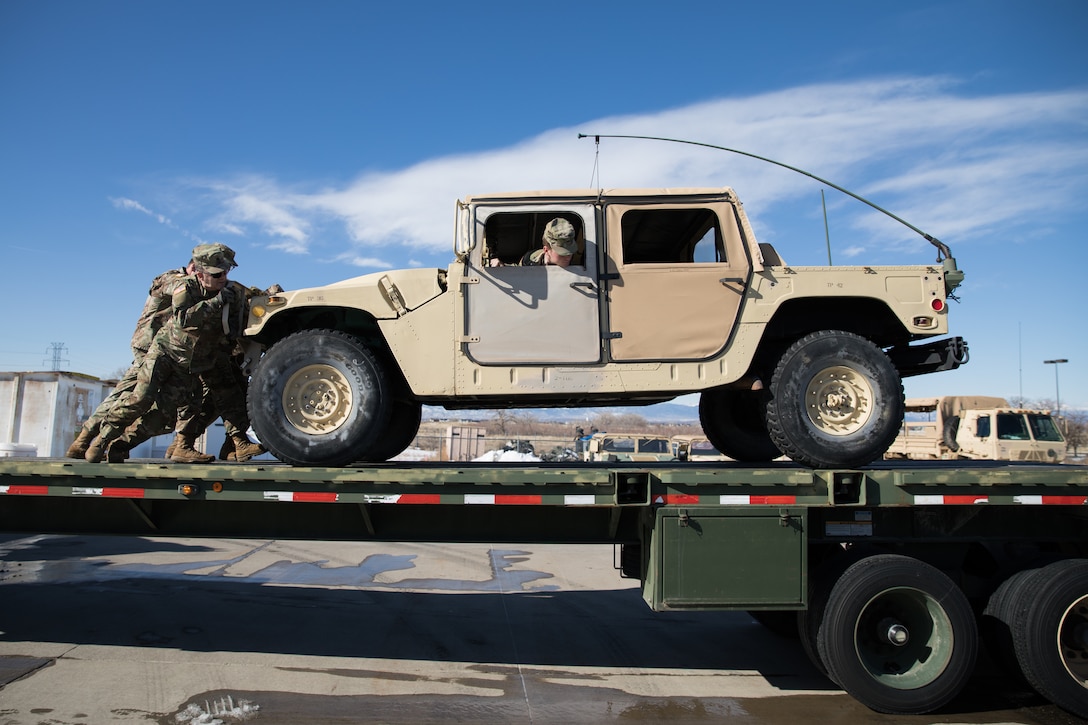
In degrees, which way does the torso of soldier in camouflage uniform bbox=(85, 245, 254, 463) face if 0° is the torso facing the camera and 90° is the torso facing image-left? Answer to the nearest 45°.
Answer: approximately 270°

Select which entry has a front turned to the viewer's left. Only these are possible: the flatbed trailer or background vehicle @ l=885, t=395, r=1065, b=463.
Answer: the flatbed trailer

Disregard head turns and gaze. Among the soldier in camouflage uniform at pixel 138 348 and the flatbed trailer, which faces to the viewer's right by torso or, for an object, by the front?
the soldier in camouflage uniform

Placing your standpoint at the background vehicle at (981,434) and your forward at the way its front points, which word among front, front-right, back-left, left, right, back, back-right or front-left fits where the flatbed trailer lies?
front-right

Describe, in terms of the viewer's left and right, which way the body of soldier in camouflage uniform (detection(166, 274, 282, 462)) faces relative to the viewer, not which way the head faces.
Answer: facing to the right of the viewer

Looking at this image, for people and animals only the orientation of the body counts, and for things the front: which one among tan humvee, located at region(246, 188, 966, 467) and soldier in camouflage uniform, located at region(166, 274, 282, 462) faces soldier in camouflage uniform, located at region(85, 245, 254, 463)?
the tan humvee

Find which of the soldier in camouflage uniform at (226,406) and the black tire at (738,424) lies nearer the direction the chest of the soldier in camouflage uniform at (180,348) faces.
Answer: the black tire

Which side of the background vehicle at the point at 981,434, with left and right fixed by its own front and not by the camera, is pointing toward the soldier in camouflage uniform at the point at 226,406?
right

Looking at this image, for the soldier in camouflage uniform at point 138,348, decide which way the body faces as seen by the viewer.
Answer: to the viewer's right

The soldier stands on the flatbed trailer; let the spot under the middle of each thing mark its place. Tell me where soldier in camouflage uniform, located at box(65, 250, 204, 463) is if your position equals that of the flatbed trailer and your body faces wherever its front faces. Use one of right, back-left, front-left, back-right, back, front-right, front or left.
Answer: front

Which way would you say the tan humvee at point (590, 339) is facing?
to the viewer's left

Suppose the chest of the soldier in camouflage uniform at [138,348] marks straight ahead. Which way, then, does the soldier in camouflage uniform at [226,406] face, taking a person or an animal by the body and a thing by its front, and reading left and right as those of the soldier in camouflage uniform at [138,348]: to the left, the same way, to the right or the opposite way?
the same way

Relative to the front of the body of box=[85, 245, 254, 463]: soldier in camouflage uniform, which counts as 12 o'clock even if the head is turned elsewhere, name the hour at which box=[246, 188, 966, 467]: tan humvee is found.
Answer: The tan humvee is roughly at 1 o'clock from the soldier in camouflage uniform.

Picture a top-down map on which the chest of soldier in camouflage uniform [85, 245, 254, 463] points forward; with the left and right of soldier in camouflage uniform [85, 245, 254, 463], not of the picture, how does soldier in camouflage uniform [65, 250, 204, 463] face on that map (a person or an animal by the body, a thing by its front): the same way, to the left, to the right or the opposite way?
the same way

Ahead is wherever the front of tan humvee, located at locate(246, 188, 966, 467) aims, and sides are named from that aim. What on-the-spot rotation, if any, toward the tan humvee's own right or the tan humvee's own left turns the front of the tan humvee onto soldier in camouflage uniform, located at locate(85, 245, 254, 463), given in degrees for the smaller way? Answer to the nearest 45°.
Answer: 0° — it already faces them
